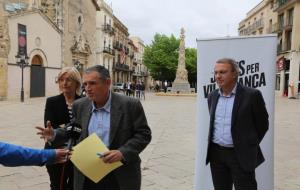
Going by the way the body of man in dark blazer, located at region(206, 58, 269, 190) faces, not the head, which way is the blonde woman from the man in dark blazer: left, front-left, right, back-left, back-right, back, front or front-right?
front-right

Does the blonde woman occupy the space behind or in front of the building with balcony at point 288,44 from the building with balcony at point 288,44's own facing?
in front

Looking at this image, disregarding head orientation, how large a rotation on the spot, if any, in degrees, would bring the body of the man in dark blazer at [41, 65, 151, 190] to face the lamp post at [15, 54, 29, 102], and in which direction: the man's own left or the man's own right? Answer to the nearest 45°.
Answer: approximately 135° to the man's own right

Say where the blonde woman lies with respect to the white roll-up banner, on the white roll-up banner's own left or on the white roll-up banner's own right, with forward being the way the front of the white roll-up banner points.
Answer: on the white roll-up banner's own right

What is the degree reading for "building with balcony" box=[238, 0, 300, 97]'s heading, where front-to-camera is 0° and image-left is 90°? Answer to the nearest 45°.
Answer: approximately 45°

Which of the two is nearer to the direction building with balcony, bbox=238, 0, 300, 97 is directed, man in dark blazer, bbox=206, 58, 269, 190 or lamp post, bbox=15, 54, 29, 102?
the lamp post

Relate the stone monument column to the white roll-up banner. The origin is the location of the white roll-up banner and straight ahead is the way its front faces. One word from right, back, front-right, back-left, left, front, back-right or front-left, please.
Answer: back

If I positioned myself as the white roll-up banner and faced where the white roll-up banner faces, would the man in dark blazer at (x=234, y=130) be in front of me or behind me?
in front

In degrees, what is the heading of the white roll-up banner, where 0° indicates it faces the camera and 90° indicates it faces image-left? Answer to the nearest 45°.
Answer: approximately 0°

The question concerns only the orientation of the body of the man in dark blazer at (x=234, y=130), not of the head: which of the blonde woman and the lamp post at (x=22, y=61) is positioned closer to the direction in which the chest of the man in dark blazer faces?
the blonde woman

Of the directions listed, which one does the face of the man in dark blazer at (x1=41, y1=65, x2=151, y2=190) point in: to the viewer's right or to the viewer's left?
to the viewer's left
